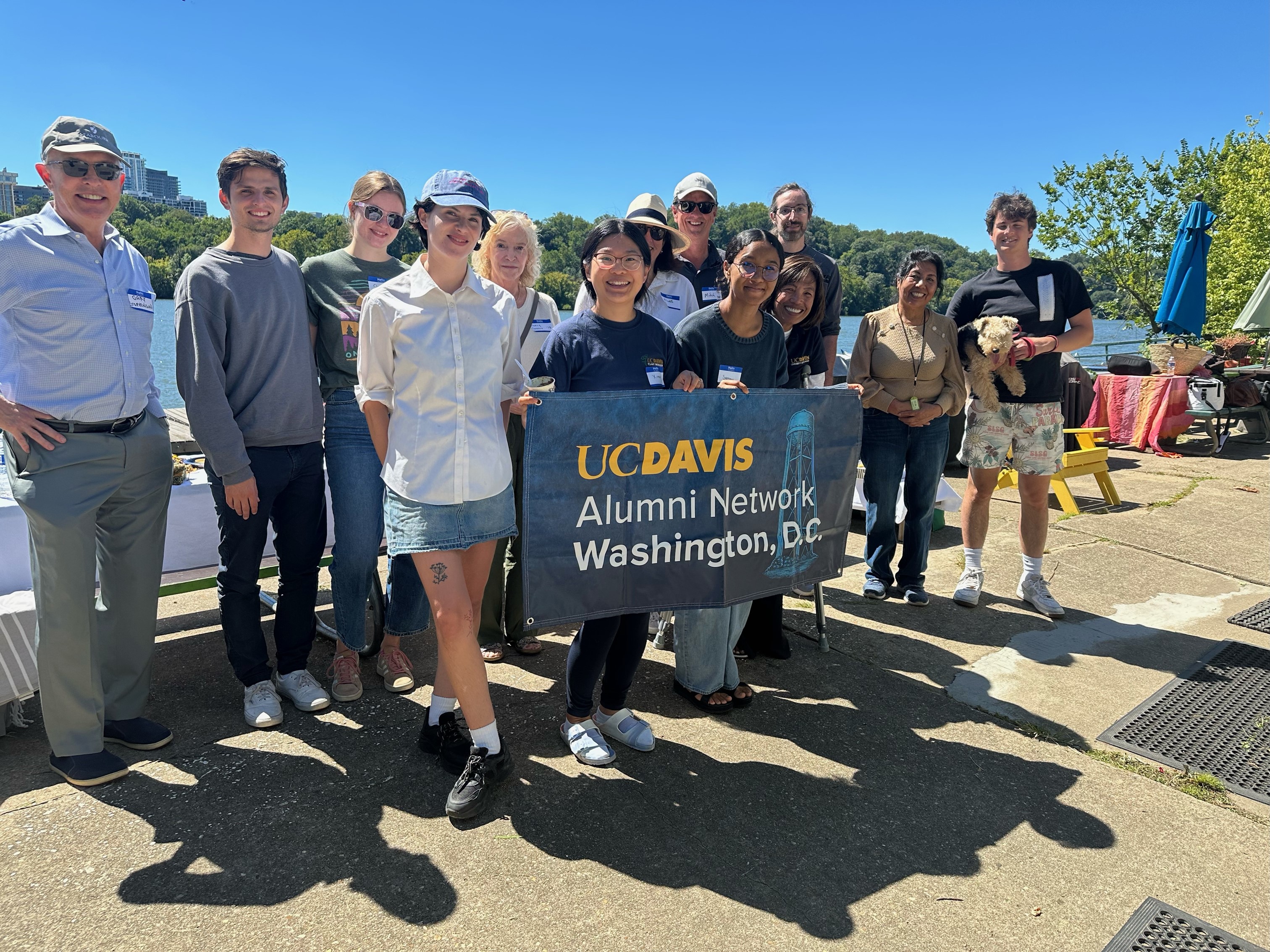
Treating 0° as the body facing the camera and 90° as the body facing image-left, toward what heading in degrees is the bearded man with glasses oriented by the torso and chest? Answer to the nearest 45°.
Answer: approximately 0°

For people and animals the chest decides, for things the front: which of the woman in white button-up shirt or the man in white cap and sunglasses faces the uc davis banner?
the man in white cap and sunglasses

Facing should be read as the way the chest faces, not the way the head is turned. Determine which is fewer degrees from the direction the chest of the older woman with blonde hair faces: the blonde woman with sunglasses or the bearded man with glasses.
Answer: the blonde woman with sunglasses

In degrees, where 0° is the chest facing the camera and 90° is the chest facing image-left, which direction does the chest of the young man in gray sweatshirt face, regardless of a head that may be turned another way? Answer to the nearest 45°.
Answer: approximately 315°

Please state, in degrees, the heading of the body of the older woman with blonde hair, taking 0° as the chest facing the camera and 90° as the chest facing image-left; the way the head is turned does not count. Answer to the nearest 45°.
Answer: approximately 0°
